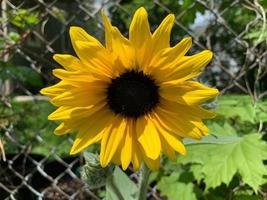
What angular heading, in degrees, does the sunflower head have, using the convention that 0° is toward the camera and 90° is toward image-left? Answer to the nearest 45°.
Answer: approximately 0°

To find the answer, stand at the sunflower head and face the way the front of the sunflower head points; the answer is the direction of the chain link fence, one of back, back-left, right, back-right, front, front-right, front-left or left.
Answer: back

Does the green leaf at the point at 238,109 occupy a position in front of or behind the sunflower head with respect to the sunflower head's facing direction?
behind
